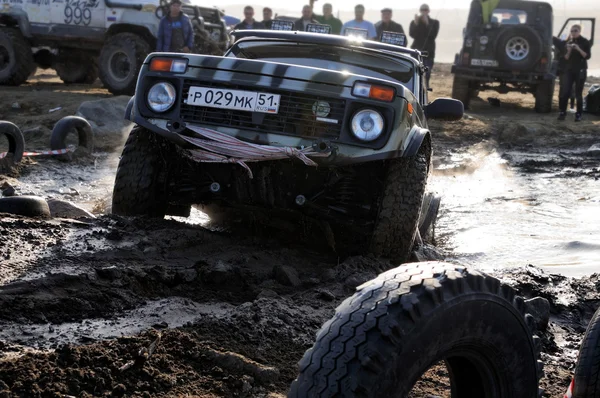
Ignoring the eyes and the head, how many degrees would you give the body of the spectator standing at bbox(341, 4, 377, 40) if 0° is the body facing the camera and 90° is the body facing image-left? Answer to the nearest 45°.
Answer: approximately 0°

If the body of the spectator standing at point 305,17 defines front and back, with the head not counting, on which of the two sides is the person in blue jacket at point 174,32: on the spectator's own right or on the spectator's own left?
on the spectator's own right

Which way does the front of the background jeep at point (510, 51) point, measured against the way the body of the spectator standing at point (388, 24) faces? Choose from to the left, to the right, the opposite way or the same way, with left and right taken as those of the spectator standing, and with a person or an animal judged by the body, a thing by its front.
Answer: the opposite way

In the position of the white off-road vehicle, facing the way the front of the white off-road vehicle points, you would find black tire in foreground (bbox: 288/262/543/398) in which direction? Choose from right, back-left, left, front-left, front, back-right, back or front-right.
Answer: front-right

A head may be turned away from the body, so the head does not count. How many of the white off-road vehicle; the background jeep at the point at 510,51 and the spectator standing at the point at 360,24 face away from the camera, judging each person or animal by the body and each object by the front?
1

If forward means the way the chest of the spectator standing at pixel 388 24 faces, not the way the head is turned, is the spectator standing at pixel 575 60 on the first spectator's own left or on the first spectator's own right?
on the first spectator's own left

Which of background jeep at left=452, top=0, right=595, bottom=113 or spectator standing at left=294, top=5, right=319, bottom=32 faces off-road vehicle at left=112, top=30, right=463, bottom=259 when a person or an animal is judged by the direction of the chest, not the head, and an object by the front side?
the spectator standing

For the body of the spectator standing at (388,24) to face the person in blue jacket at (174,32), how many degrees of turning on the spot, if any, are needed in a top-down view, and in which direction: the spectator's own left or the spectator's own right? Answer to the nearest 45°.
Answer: approximately 45° to the spectator's own right

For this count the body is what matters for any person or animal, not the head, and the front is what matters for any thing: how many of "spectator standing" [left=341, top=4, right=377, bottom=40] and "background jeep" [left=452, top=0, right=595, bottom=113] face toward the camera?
1

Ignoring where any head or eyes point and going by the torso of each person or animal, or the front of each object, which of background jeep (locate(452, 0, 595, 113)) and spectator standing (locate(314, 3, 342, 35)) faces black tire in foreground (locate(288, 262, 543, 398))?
the spectator standing

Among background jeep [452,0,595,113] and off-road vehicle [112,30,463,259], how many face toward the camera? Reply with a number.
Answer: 1

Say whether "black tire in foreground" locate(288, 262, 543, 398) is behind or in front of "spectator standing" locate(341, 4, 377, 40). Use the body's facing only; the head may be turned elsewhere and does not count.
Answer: in front

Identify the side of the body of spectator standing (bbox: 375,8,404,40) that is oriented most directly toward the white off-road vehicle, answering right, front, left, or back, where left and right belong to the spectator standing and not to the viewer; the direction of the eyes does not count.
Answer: right

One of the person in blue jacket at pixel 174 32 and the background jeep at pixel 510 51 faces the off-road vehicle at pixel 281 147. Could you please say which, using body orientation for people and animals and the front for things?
the person in blue jacket

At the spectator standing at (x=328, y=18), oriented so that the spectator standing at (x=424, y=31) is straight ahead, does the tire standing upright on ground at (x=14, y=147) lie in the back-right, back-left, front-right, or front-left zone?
back-right

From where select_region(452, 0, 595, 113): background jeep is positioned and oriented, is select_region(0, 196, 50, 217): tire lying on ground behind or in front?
behind
